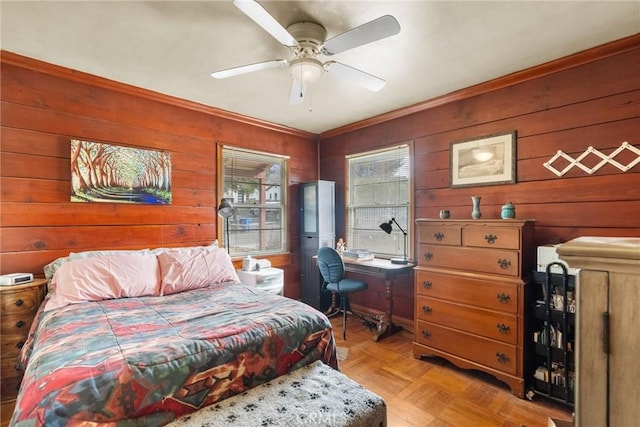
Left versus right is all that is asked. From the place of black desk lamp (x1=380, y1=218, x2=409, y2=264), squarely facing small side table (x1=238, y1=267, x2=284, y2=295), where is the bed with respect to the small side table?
left

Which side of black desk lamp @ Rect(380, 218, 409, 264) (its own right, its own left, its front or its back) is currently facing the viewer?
left

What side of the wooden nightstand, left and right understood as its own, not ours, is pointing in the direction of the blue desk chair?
left

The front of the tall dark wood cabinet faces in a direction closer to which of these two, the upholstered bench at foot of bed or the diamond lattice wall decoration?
the upholstered bench at foot of bed

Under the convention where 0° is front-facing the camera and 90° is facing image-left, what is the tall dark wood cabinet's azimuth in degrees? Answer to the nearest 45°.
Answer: approximately 45°

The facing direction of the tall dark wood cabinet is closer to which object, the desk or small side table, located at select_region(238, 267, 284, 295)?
the small side table

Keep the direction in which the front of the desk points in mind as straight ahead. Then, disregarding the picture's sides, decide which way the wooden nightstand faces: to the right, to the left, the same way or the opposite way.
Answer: to the left
